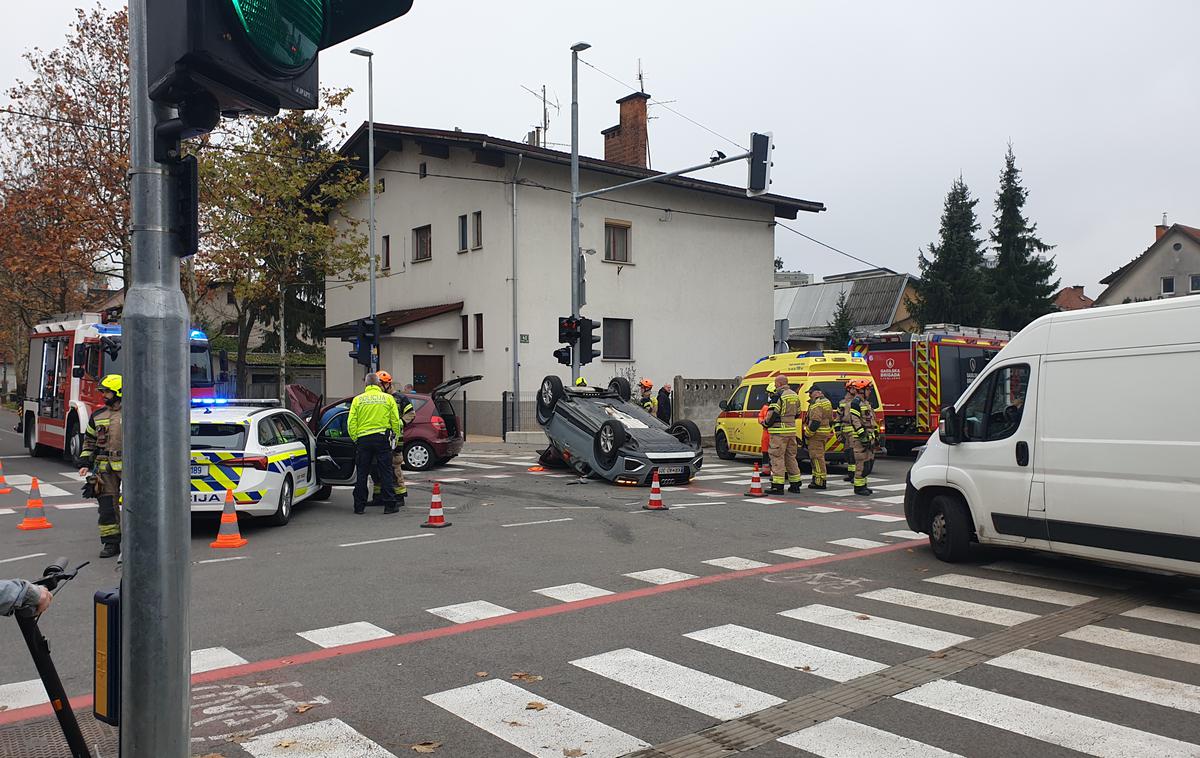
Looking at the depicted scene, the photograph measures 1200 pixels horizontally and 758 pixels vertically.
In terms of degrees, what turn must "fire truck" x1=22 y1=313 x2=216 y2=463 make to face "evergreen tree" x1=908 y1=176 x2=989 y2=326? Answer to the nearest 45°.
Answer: approximately 45° to its left

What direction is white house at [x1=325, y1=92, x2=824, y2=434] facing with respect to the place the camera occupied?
facing the viewer and to the left of the viewer

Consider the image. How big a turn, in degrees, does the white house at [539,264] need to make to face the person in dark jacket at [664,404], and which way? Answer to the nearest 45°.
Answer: approximately 90° to its left

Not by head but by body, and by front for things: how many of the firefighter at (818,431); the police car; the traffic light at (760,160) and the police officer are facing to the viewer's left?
1

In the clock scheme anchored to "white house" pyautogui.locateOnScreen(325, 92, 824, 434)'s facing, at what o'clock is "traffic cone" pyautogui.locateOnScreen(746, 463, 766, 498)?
The traffic cone is roughly at 10 o'clock from the white house.

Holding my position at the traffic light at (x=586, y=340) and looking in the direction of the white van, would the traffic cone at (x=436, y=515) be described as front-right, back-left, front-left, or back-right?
front-right

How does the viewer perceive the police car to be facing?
facing away from the viewer and to the right of the viewer

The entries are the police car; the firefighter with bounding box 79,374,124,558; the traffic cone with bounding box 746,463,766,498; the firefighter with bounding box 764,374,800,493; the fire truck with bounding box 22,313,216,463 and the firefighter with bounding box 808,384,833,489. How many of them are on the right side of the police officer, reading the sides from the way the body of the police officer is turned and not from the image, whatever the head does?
3

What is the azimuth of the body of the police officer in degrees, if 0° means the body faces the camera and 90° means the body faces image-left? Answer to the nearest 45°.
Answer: approximately 180°

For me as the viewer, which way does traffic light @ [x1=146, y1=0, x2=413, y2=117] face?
facing the viewer and to the right of the viewer
